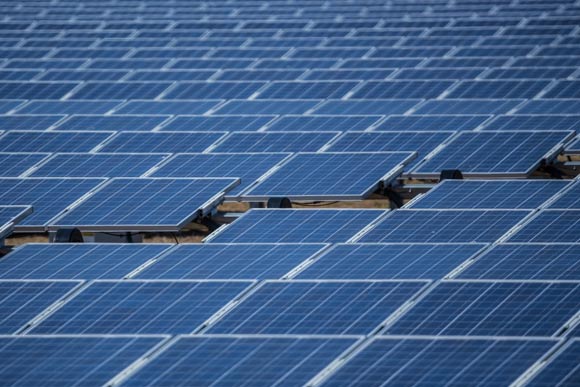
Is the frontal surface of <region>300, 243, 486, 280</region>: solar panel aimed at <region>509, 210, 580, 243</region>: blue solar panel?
no

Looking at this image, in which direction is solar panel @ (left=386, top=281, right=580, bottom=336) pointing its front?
toward the camera

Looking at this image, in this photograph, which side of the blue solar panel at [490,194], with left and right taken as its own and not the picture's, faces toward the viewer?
front

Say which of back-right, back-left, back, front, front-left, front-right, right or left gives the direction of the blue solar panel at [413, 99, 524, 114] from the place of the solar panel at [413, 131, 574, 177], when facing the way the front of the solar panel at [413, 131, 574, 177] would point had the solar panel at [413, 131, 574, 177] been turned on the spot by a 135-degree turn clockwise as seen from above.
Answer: front

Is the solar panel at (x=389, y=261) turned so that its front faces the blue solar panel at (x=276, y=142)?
no

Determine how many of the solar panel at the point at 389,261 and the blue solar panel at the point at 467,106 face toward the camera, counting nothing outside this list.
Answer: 2

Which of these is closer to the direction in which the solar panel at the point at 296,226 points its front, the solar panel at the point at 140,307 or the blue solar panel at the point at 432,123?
the solar panel

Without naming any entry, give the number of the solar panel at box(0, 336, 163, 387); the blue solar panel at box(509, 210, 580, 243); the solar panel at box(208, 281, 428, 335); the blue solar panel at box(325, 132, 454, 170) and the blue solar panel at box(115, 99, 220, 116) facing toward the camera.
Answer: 5

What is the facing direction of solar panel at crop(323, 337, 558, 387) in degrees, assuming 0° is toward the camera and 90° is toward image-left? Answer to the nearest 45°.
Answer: approximately 0°

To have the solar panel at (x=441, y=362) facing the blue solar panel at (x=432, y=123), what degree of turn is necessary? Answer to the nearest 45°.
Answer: approximately 180°

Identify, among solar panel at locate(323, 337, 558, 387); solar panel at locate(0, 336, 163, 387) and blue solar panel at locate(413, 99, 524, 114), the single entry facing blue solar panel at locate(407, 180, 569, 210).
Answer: blue solar panel at locate(413, 99, 524, 114)

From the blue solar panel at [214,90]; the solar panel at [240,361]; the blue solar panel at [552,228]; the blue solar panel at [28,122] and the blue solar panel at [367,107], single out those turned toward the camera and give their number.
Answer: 5

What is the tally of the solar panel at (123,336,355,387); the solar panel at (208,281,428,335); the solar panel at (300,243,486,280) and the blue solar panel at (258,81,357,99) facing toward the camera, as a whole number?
4

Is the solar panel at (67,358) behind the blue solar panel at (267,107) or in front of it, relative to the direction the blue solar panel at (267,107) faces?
in front

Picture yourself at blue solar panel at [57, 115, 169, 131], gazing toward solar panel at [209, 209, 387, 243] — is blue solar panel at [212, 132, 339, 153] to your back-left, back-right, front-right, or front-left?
front-left

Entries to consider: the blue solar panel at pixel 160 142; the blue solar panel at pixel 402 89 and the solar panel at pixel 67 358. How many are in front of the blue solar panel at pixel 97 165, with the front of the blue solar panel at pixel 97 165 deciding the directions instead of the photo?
1

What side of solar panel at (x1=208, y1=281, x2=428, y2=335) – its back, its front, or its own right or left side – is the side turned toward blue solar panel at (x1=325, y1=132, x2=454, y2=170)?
back

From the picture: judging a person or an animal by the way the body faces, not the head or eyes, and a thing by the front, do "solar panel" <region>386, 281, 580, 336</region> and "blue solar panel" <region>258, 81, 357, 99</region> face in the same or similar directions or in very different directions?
same or similar directions

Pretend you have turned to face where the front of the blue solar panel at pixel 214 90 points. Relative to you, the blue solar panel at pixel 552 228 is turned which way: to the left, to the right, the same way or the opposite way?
the same way

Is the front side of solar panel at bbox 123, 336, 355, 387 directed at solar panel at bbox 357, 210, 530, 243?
no

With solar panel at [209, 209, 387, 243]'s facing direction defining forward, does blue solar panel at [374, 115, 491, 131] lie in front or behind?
behind

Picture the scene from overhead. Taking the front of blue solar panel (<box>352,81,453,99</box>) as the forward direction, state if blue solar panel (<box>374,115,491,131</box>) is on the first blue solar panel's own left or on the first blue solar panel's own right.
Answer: on the first blue solar panel's own left
